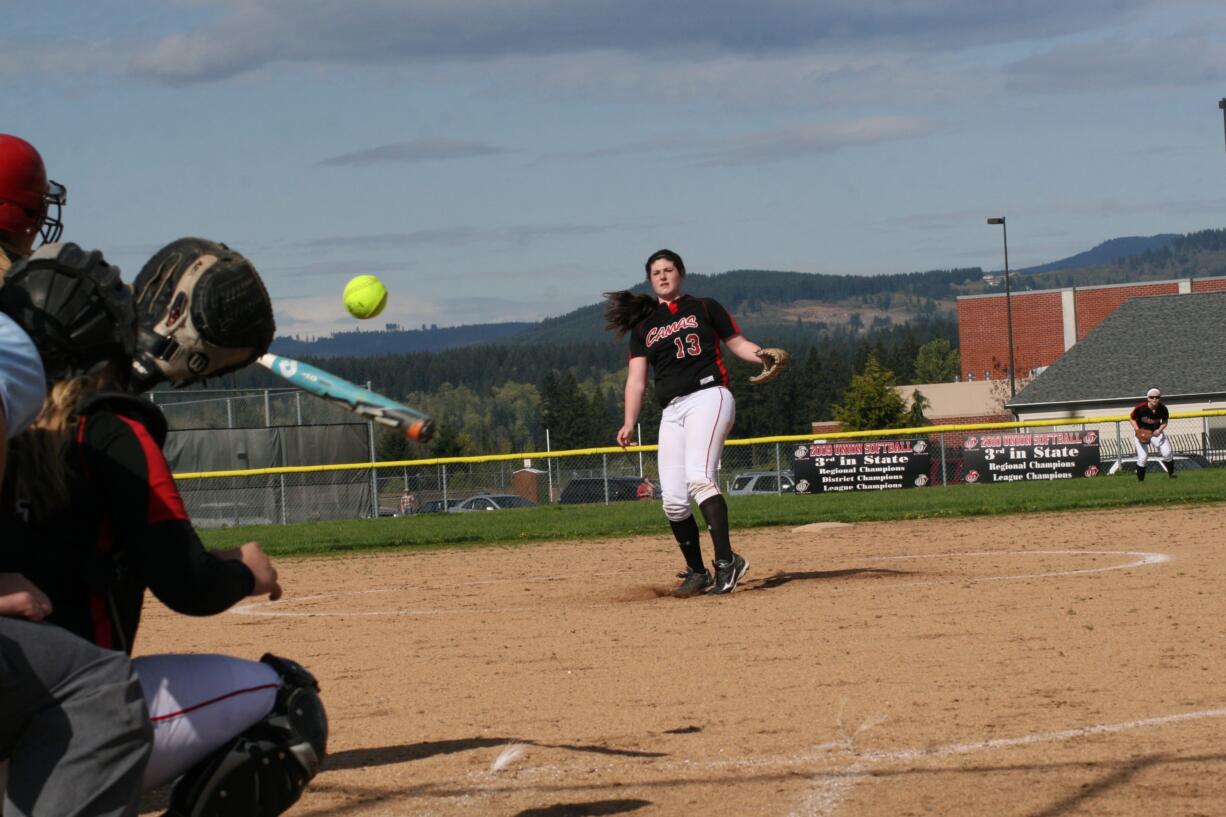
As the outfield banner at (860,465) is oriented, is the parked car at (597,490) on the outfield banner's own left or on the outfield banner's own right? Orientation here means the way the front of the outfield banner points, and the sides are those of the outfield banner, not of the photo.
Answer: on the outfield banner's own right

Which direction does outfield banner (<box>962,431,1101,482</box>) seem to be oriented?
toward the camera

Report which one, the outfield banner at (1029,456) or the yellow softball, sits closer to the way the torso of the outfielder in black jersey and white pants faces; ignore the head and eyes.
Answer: the yellow softball

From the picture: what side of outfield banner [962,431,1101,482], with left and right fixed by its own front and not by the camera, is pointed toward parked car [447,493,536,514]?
right

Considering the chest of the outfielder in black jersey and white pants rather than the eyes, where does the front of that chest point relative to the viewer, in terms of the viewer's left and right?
facing the viewer

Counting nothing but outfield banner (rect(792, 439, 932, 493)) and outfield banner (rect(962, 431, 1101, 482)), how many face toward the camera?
2

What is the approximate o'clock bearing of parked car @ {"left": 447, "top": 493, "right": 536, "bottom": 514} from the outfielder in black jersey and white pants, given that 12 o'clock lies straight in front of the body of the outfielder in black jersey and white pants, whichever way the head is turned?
The parked car is roughly at 3 o'clock from the outfielder in black jersey and white pants.

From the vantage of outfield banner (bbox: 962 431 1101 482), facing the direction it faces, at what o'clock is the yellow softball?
The yellow softball is roughly at 12 o'clock from the outfield banner.

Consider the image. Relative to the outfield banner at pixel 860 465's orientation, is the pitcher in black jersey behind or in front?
in front

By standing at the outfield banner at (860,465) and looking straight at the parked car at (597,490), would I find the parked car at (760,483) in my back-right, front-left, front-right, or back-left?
front-right

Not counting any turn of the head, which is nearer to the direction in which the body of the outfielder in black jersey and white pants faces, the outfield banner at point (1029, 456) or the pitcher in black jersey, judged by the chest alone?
the pitcher in black jersey

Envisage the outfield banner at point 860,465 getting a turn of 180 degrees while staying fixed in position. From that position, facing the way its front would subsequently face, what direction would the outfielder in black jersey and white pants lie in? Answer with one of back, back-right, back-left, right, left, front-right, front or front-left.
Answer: back-right

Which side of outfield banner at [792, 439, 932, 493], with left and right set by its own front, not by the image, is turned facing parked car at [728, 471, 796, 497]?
back

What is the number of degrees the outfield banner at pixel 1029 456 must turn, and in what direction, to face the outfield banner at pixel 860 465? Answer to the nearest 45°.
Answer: approximately 45° to its right
